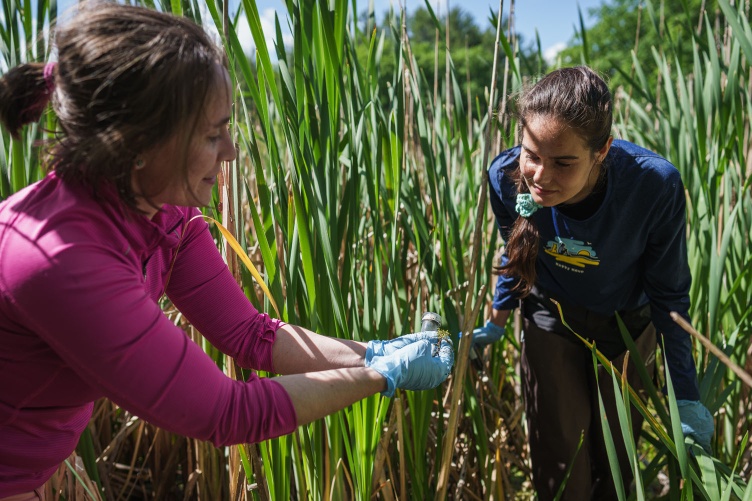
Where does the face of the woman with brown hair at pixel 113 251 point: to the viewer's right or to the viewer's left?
to the viewer's right

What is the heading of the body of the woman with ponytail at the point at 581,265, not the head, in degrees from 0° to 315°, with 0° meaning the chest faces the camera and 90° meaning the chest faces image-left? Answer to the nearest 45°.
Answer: approximately 45°

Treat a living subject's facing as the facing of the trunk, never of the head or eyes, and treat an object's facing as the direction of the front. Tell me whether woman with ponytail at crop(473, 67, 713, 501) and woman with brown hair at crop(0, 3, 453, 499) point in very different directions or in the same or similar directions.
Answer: very different directions

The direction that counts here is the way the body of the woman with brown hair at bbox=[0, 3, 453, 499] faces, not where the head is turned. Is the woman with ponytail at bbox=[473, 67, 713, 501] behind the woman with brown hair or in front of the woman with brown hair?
in front

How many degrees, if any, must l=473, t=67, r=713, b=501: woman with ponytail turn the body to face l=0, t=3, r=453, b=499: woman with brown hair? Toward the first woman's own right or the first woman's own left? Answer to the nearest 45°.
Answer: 0° — they already face them

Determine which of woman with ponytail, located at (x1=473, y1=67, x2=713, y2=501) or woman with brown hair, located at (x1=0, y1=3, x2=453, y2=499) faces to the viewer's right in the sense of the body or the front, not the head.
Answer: the woman with brown hair

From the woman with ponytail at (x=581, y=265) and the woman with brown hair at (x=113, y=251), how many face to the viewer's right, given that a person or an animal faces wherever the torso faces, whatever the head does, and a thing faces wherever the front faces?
1

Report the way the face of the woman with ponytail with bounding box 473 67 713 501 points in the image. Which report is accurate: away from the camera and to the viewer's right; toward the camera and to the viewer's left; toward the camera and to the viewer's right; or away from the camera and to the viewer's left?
toward the camera and to the viewer's left

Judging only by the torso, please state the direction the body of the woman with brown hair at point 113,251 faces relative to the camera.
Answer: to the viewer's right
